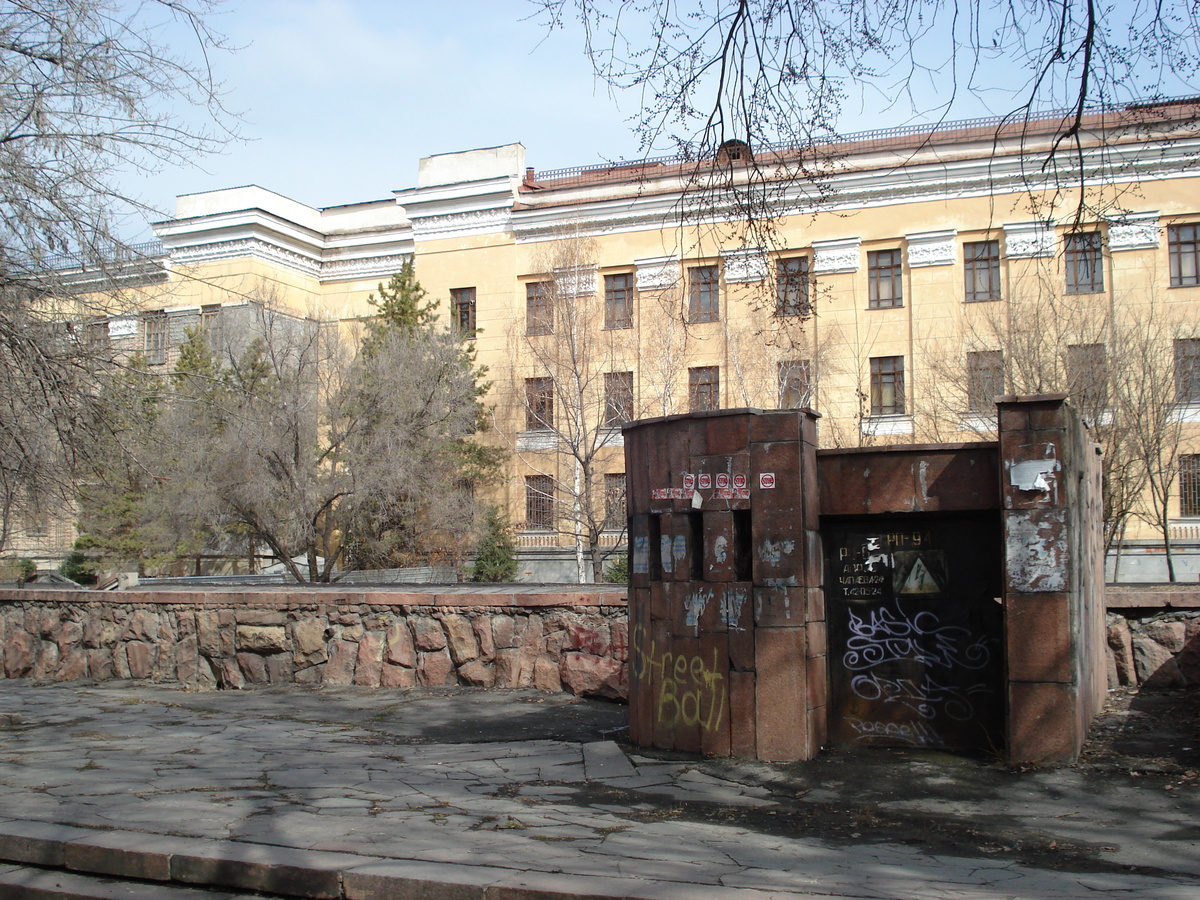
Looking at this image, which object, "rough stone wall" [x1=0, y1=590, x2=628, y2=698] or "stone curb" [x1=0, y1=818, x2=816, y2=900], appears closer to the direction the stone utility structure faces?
the stone curb

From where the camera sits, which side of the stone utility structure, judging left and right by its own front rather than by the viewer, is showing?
front

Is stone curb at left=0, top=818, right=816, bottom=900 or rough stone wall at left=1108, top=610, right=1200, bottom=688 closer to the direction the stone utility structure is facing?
the stone curb

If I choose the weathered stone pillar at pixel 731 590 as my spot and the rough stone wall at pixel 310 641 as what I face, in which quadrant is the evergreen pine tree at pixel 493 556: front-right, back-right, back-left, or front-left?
front-right

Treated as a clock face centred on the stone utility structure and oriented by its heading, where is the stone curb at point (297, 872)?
The stone curb is roughly at 1 o'clock from the stone utility structure.

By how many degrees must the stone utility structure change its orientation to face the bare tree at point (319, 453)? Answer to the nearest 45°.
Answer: approximately 135° to its right

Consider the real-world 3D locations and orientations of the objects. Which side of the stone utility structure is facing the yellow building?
back

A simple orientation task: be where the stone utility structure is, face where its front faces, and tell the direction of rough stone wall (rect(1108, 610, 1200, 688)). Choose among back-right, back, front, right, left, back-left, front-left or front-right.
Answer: back-left

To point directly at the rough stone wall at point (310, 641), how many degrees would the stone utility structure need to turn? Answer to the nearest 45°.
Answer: approximately 135° to its right

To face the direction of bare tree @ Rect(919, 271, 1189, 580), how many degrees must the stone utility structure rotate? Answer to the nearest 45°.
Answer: approximately 180°
